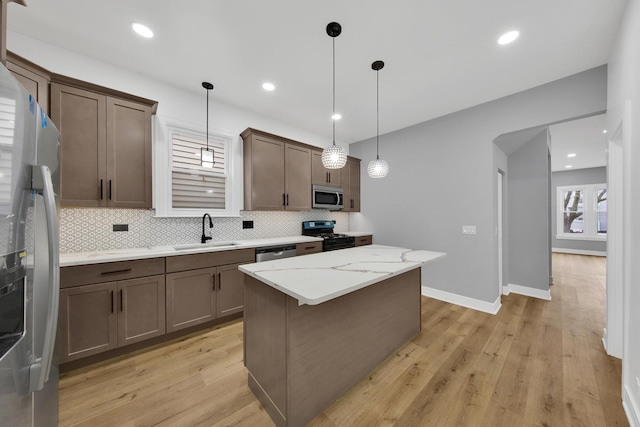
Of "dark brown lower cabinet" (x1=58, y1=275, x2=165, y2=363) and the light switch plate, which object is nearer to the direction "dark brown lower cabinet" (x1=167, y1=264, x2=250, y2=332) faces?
the light switch plate

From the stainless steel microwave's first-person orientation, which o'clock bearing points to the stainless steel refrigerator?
The stainless steel refrigerator is roughly at 2 o'clock from the stainless steel microwave.

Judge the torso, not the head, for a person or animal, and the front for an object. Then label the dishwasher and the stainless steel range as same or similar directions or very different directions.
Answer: same or similar directions

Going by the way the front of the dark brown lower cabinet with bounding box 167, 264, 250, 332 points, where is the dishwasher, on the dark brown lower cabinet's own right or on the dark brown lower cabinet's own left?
on the dark brown lower cabinet's own left

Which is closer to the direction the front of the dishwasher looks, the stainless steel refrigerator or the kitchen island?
the kitchen island

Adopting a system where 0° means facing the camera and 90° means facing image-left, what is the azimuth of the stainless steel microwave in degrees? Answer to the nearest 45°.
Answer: approximately 315°

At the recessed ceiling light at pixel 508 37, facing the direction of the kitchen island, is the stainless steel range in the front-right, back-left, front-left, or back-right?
front-right

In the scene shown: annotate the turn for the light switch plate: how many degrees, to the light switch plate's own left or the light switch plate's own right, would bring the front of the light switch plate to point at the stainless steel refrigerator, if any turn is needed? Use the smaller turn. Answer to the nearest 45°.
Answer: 0° — it already faces it

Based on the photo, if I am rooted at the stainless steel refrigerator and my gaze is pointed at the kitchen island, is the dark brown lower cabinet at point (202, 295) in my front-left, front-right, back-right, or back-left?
front-left

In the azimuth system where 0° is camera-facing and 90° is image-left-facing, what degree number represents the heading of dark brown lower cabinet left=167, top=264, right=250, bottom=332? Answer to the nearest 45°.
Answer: approximately 315°

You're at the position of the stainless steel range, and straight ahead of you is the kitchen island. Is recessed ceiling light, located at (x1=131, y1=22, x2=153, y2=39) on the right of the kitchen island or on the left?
right

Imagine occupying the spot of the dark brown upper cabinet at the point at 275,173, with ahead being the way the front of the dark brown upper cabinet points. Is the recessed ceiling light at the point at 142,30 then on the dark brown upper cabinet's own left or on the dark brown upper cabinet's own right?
on the dark brown upper cabinet's own right

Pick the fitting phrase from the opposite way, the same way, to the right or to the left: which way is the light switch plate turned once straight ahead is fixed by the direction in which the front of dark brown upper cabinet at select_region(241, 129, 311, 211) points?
to the right

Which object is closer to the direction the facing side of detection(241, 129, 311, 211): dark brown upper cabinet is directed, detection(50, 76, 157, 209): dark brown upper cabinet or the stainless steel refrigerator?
the stainless steel refrigerator

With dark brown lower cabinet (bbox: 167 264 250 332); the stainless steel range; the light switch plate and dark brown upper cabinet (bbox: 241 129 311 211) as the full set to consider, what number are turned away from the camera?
0

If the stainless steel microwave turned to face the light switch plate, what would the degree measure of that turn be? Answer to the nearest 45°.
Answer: approximately 45° to its left

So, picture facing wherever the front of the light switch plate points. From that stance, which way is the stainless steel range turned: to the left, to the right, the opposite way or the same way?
to the left

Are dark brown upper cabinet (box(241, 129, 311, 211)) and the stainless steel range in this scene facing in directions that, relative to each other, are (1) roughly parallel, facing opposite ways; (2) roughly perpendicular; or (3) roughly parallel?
roughly parallel
